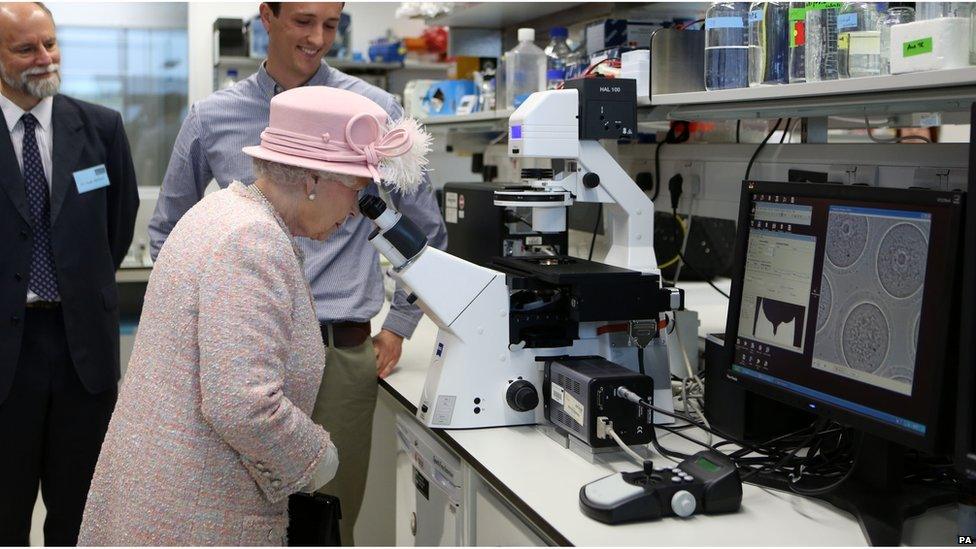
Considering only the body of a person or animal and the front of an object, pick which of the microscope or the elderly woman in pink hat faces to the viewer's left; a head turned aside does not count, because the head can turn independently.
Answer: the microscope

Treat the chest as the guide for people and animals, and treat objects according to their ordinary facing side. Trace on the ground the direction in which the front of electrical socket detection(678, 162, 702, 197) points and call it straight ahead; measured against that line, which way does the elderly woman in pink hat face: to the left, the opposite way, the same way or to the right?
the opposite way

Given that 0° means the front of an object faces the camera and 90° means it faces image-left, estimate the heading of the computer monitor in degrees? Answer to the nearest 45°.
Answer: approximately 45°

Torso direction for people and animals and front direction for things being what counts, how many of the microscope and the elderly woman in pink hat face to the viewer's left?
1

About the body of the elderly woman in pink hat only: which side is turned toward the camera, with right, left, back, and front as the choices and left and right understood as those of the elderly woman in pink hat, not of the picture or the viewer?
right

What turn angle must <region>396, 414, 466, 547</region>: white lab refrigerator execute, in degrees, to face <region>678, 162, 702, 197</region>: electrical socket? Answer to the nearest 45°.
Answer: approximately 180°

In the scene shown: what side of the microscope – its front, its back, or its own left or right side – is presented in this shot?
left

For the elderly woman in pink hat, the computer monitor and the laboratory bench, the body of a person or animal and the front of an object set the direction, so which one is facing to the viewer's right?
the elderly woman in pink hat

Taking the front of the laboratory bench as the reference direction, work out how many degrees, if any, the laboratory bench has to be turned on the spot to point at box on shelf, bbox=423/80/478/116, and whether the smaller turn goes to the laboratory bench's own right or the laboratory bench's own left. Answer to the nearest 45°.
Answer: approximately 135° to the laboratory bench's own right

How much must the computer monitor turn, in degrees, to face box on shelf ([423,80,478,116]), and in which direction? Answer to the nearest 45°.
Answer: approximately 90° to its right

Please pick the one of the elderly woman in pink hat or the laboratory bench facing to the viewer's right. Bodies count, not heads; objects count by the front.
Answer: the elderly woman in pink hat

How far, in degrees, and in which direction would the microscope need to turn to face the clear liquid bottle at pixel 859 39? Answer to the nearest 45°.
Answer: approximately 180°
